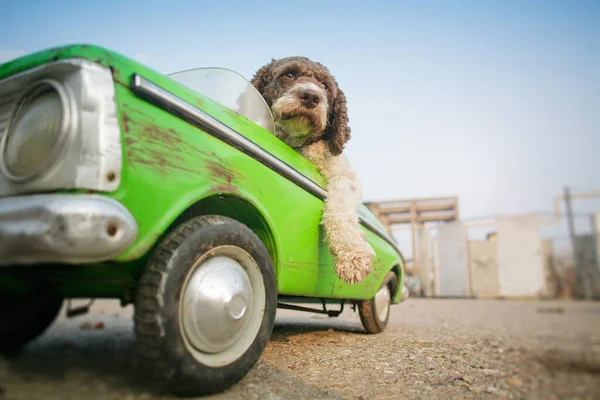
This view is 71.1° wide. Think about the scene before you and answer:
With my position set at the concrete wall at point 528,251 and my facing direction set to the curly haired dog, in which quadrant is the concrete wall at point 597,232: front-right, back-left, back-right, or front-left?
back-left

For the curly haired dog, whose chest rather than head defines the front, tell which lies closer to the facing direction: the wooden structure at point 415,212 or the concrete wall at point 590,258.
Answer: the concrete wall

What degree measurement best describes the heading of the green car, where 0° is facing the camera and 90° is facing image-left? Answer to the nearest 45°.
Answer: approximately 45°

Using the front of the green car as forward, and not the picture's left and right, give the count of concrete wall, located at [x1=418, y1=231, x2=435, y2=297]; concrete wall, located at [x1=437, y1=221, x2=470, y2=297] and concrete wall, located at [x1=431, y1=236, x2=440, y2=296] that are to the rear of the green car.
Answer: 3

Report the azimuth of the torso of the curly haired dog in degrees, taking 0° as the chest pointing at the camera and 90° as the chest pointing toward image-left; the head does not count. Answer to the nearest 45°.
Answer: approximately 0°

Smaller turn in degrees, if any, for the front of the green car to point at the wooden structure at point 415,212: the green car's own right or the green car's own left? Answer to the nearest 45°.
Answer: approximately 180°

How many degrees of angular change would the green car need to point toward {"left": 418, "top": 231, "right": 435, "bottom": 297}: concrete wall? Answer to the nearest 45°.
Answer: approximately 180°

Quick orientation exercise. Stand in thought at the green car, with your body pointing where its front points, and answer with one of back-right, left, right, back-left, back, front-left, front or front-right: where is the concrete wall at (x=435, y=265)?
back
